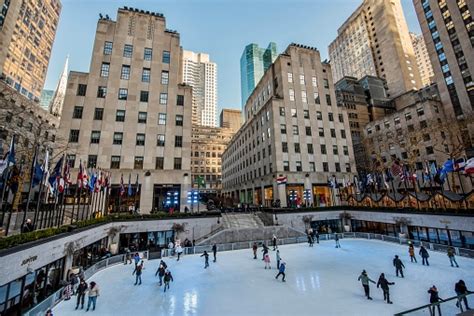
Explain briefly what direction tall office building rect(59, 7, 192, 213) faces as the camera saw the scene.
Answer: facing the viewer

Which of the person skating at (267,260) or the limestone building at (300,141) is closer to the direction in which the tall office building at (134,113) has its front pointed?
the person skating

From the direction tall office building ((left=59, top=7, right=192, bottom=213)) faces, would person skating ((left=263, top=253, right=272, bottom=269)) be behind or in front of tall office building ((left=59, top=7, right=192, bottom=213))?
in front

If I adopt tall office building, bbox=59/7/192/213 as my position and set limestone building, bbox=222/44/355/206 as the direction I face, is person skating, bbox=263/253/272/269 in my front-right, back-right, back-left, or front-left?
front-right

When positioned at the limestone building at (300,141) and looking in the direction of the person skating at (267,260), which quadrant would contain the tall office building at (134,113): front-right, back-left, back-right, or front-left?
front-right

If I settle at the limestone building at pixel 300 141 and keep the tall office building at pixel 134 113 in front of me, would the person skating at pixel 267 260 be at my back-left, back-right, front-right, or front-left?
front-left

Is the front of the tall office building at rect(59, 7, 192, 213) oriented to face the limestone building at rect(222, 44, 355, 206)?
no
